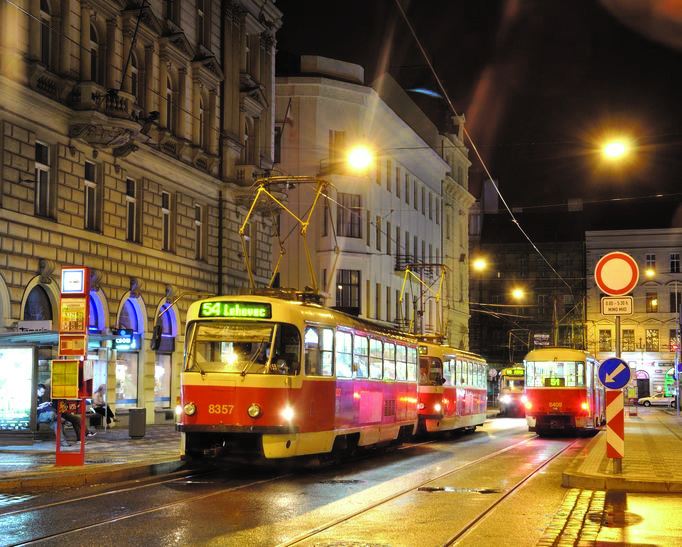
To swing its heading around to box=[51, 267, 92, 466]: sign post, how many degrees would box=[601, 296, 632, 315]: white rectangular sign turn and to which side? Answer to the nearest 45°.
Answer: approximately 90° to its right

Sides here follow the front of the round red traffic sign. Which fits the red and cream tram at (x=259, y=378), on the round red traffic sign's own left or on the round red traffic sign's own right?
on the round red traffic sign's own right

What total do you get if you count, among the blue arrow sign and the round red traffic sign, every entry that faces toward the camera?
2

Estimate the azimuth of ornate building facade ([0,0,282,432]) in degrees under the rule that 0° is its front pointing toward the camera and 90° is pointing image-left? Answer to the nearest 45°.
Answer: approximately 315°

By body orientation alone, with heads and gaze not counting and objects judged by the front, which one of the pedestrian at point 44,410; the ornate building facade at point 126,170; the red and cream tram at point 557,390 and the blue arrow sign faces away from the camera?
the red and cream tram

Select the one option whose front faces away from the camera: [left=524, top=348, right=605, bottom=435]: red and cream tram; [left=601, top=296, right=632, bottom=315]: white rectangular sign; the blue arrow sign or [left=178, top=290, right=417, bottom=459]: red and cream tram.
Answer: [left=524, top=348, right=605, bottom=435]: red and cream tram

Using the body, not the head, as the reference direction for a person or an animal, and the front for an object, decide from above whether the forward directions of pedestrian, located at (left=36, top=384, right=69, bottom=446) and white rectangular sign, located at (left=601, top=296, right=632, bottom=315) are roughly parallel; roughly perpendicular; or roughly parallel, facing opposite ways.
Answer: roughly perpendicular

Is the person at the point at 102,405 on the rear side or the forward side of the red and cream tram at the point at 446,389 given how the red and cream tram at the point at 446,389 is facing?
on the forward side

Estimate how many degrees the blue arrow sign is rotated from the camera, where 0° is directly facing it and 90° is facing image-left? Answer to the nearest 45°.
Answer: approximately 0°

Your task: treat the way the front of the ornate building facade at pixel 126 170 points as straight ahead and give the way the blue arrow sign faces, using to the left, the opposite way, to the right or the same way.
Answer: to the right
